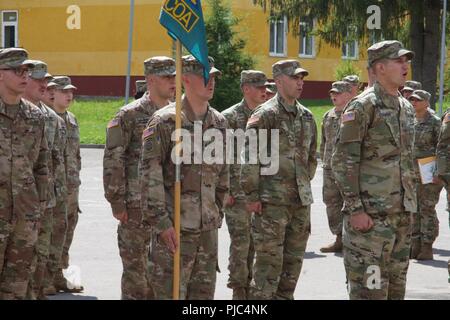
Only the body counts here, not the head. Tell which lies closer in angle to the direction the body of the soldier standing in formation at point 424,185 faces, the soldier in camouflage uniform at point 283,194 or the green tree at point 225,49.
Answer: the soldier in camouflage uniform

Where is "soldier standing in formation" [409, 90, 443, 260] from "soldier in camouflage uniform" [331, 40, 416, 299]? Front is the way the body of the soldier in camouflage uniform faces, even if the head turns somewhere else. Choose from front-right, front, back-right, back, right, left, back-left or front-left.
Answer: back-left

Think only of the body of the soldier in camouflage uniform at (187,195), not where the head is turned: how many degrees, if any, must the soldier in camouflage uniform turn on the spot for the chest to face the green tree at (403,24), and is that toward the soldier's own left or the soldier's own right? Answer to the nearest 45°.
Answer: approximately 135° to the soldier's own left

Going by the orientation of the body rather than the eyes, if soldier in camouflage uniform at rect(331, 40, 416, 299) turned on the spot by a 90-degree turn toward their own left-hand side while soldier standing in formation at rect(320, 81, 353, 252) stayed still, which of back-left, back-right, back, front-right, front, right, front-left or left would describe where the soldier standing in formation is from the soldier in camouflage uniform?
front-left

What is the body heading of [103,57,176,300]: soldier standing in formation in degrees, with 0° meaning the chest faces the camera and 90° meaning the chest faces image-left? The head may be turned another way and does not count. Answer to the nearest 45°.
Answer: approximately 315°

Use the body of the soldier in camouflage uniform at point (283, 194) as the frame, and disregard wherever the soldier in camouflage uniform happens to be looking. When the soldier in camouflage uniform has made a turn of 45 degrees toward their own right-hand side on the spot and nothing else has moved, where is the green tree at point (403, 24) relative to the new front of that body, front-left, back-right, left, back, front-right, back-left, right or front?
back

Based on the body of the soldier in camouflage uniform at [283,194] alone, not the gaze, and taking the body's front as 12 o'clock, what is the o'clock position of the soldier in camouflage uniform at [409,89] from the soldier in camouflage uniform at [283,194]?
the soldier in camouflage uniform at [409,89] is roughly at 8 o'clock from the soldier in camouflage uniform at [283,194].

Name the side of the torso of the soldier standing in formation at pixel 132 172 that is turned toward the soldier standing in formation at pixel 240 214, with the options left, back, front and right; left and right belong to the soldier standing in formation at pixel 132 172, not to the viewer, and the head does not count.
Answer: left

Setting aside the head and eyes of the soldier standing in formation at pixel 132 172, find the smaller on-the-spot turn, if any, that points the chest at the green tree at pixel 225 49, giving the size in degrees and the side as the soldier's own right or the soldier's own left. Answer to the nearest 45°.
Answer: approximately 135° to the soldier's own left

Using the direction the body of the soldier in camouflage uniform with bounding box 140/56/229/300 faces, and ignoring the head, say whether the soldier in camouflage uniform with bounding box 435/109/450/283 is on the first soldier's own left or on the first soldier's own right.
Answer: on the first soldier's own left

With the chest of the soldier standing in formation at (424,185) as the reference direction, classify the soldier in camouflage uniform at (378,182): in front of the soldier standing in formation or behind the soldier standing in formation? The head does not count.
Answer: in front

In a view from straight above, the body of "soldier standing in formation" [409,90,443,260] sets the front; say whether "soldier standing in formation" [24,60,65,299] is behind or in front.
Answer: in front
